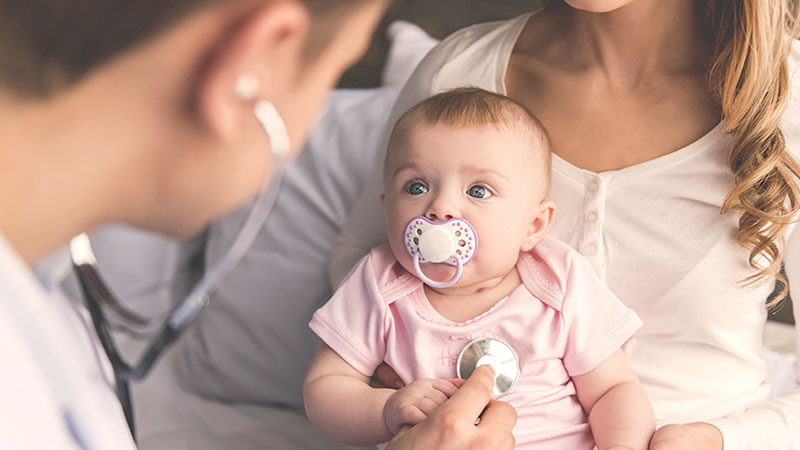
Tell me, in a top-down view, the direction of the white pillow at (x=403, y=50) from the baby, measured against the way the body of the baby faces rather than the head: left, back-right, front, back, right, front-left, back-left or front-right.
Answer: back

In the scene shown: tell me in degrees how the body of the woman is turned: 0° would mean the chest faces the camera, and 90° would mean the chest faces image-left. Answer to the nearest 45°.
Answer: approximately 0°

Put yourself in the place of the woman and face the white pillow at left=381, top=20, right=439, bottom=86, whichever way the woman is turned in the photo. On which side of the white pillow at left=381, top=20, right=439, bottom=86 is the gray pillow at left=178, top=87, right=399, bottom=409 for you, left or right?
left

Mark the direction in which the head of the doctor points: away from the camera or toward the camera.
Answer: away from the camera

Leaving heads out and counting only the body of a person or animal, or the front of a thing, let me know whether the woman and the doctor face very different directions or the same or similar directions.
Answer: very different directions

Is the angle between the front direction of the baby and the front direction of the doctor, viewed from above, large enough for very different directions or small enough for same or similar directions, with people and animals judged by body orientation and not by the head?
very different directions

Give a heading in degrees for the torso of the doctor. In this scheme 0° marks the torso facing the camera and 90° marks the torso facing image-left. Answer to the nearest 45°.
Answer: approximately 225°

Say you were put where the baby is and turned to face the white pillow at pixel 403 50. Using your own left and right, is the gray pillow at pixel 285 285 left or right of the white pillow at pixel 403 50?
left

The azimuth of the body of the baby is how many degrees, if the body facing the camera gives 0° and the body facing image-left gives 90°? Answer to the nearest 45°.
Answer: approximately 0°
